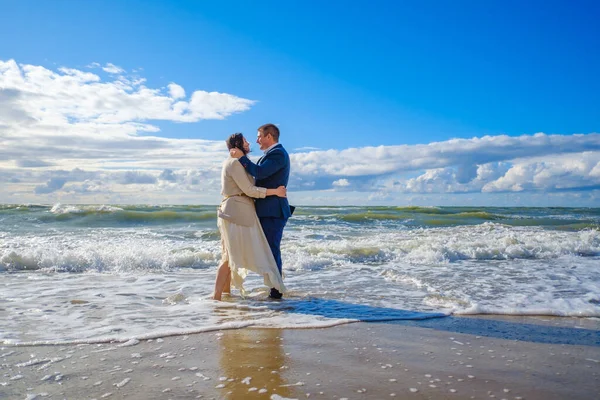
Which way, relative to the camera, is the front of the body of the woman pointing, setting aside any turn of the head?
to the viewer's right

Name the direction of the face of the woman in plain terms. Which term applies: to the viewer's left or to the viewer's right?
to the viewer's right

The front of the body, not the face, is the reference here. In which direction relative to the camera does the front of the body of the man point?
to the viewer's left

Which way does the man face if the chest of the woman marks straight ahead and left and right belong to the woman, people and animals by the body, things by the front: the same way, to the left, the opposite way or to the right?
the opposite way

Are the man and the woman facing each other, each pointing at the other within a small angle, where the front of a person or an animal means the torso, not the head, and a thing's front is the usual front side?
yes

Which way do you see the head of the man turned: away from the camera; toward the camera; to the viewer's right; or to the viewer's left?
to the viewer's left
